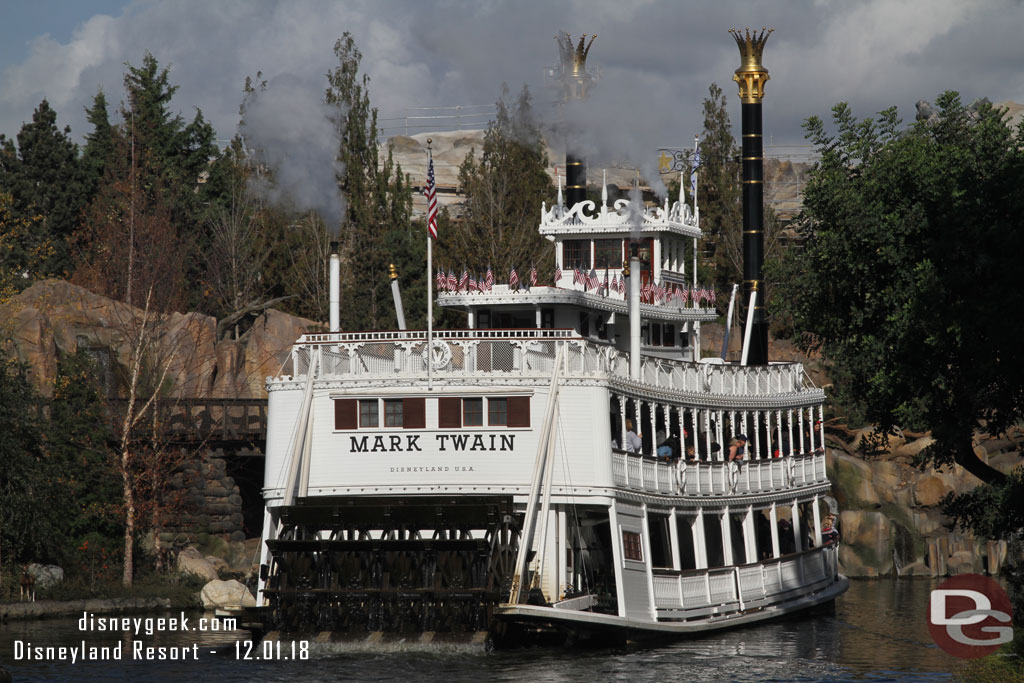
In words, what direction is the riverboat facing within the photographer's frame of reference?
facing away from the viewer and to the right of the viewer

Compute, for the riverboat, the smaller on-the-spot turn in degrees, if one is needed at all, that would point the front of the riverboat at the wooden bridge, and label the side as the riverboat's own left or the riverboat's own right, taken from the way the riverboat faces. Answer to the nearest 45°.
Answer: approximately 90° to the riverboat's own left

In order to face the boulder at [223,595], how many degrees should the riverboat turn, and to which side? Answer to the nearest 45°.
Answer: approximately 90° to its left

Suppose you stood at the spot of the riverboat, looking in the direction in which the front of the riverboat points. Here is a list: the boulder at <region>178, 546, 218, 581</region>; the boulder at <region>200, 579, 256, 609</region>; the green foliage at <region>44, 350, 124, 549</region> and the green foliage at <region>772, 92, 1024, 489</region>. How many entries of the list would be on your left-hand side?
3

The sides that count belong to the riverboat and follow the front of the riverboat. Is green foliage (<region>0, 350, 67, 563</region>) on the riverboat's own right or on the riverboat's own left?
on the riverboat's own left

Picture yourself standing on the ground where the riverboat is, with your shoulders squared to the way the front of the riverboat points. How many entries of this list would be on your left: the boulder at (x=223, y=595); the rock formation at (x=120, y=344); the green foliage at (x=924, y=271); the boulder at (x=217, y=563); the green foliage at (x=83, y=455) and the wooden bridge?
5

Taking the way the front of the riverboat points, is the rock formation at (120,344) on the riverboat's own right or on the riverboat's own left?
on the riverboat's own left

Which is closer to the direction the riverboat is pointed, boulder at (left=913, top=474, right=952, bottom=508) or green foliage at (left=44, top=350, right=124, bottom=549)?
the boulder

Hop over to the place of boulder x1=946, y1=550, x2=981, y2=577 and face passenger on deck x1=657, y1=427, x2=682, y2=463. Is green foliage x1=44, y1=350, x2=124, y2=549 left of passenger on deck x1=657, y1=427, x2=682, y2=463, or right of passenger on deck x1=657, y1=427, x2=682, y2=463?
right

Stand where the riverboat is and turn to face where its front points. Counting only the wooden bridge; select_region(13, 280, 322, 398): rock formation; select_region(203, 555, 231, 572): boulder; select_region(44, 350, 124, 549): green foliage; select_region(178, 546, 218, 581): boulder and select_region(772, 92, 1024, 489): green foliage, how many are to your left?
5

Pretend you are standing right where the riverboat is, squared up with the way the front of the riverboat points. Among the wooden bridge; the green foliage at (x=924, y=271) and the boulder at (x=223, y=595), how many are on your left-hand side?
2

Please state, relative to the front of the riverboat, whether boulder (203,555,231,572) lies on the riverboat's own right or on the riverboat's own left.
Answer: on the riverboat's own left
